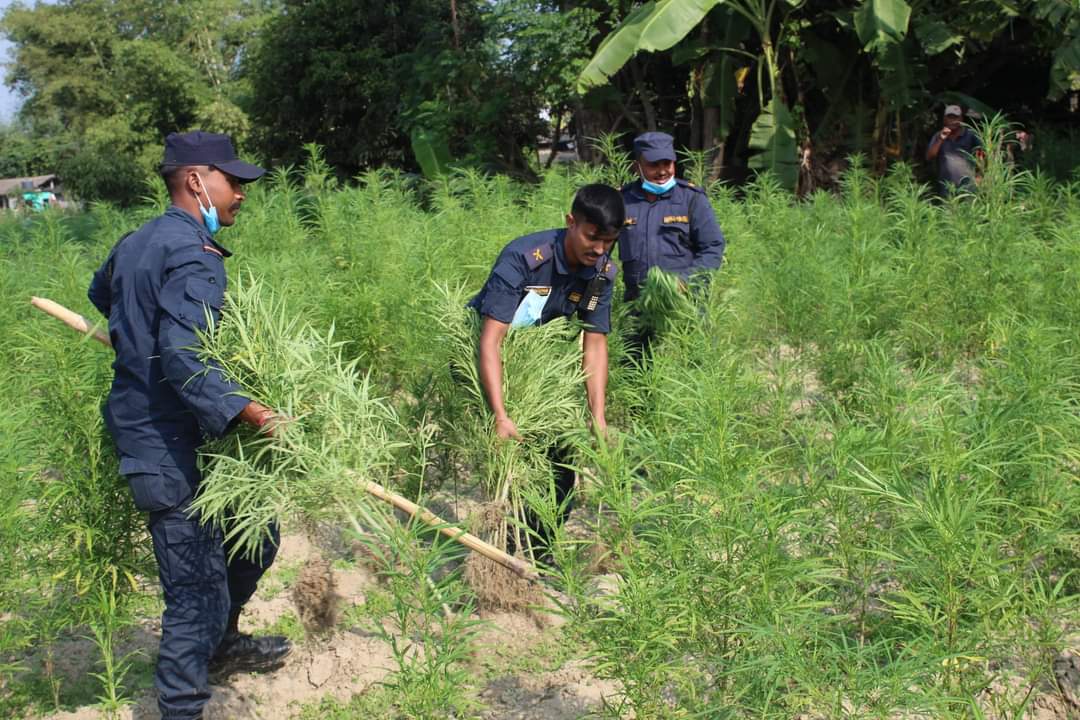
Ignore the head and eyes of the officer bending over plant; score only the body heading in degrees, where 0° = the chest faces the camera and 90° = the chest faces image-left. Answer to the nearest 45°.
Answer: approximately 315°

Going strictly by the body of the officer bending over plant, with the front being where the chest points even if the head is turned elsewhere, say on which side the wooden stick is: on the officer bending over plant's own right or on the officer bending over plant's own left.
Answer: on the officer bending over plant's own right

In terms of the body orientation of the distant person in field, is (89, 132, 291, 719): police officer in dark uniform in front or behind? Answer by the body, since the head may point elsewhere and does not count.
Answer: in front

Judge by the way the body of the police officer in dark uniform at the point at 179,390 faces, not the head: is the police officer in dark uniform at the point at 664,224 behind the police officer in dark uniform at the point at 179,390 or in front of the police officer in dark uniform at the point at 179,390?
in front

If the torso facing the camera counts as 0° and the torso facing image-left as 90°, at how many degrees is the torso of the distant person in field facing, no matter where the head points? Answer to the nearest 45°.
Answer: approximately 0°

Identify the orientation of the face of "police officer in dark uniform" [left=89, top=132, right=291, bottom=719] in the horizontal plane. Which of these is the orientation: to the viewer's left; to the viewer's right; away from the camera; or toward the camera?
to the viewer's right

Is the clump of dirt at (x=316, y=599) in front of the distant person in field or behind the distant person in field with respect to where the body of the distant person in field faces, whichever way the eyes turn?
in front

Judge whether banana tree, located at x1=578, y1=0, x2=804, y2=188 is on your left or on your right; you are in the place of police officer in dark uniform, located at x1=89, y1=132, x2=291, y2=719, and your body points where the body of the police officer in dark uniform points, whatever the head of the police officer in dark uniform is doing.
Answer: on your left

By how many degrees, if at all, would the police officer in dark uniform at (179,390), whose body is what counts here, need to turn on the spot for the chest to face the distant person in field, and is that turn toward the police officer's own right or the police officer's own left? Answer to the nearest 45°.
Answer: approximately 45° to the police officer's own left

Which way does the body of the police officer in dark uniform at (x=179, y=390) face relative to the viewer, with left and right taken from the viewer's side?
facing to the right of the viewer

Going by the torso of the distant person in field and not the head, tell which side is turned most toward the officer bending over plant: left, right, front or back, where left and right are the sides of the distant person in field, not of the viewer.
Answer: front
